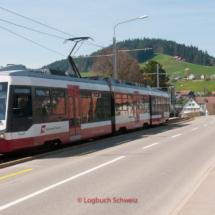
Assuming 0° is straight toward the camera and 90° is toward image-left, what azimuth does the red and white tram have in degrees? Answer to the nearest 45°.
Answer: approximately 45°
